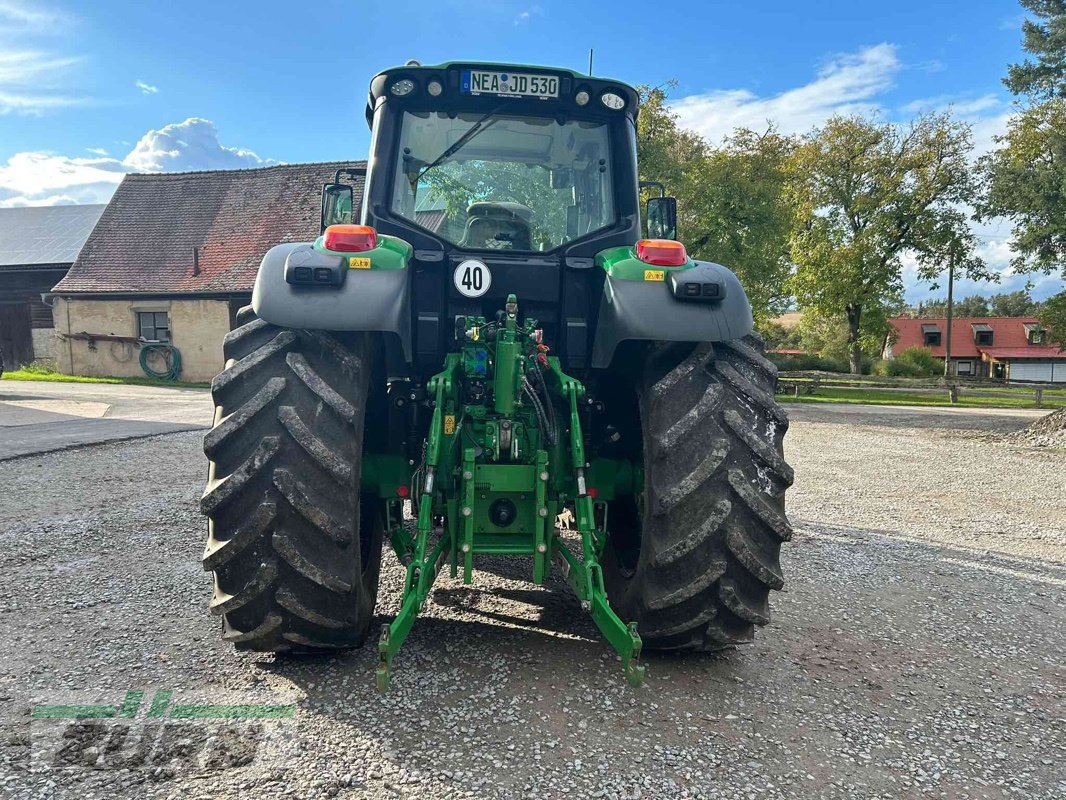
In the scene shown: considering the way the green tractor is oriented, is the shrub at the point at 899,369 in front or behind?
in front

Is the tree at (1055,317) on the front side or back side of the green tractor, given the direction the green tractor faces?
on the front side

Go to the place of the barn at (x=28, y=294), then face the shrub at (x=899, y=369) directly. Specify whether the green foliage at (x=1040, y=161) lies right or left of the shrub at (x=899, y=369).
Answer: right

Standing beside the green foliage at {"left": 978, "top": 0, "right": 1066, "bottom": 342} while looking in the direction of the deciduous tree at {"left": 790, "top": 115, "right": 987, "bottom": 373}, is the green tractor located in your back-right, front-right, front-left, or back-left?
back-left

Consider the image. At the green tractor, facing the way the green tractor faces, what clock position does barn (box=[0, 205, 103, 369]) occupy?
The barn is roughly at 11 o'clock from the green tractor.

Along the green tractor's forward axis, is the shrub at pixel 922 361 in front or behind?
in front

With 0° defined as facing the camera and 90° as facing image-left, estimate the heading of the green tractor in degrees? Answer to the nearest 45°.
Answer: approximately 180°

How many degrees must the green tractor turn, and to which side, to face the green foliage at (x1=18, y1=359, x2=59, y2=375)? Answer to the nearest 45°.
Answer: approximately 45° to its left

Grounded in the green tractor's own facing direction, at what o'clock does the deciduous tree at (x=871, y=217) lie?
The deciduous tree is roughly at 1 o'clock from the green tractor.

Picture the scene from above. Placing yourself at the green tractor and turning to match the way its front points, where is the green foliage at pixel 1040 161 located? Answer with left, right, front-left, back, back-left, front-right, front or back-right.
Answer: front-right
